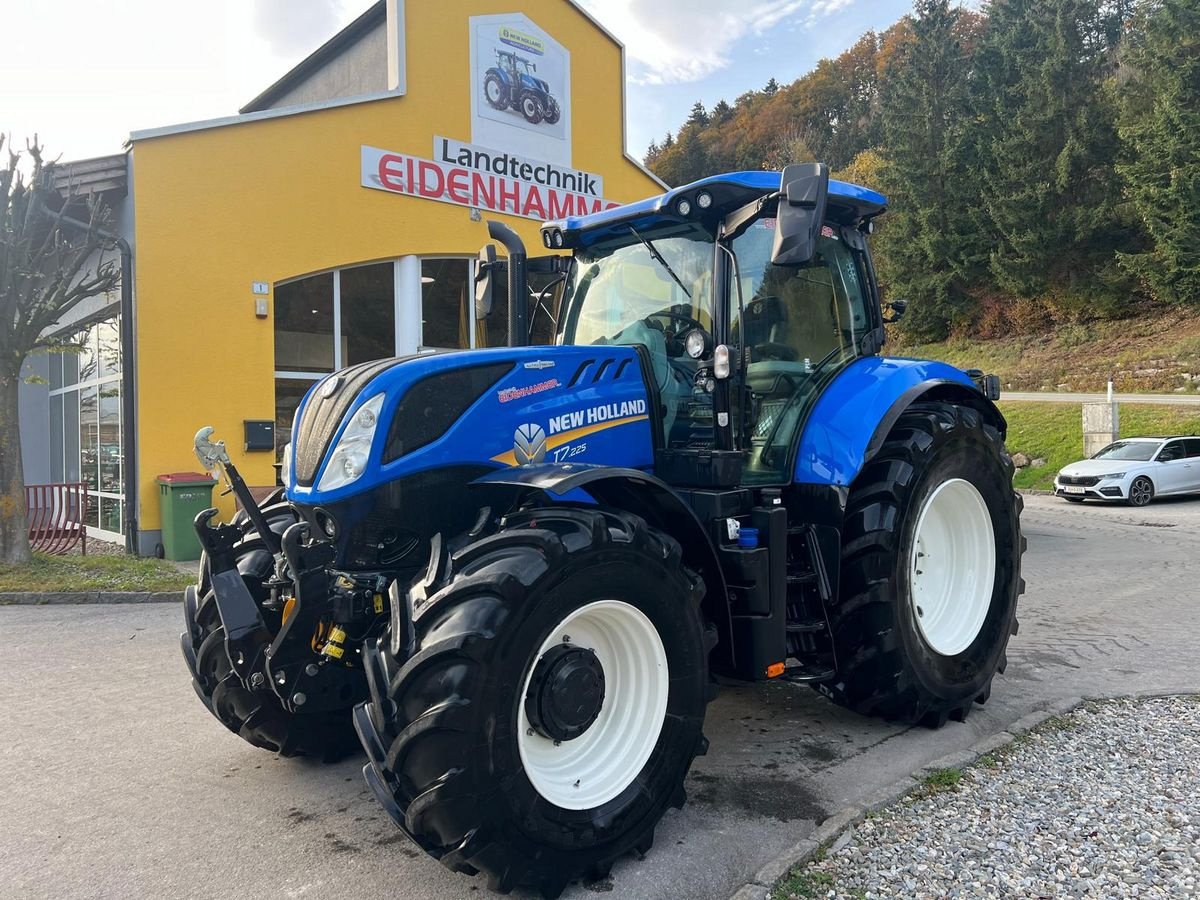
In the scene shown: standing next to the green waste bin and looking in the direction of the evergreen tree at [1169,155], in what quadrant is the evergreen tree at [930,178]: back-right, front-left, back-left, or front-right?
front-left

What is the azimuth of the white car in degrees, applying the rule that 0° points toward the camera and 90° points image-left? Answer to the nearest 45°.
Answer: approximately 45°

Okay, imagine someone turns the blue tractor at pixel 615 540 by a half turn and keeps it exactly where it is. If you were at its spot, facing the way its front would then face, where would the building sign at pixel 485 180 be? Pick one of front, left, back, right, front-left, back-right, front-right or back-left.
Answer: front-left

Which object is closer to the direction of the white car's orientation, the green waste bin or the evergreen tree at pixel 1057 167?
the green waste bin

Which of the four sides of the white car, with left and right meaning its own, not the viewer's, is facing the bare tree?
front

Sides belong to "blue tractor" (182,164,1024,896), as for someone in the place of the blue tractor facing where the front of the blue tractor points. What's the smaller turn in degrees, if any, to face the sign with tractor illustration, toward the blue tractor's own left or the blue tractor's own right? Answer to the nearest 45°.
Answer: approximately 135° to the blue tractor's own right

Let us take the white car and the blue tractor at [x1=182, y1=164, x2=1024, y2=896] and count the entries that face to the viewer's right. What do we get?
0

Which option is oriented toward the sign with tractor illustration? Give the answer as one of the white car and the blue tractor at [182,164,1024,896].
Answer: the white car

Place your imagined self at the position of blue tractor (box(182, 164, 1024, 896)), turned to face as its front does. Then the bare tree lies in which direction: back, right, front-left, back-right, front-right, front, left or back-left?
right

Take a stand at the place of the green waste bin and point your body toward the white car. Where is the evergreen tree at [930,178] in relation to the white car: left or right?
left

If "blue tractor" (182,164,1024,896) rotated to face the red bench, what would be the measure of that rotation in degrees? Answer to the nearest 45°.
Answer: approximately 90° to its right

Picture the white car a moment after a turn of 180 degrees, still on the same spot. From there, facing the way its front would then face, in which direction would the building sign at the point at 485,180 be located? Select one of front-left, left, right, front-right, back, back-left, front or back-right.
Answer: back

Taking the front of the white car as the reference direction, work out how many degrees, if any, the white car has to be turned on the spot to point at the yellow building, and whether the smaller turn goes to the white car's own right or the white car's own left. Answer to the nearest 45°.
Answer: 0° — it already faces it

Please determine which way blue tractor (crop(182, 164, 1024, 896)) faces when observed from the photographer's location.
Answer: facing the viewer and to the left of the viewer

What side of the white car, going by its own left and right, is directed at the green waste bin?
front

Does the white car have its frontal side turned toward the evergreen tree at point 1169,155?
no
